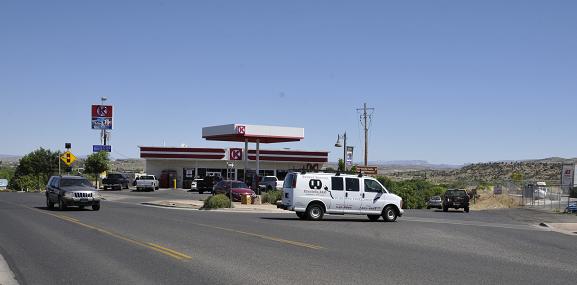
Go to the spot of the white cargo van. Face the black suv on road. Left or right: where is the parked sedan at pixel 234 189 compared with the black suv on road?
right

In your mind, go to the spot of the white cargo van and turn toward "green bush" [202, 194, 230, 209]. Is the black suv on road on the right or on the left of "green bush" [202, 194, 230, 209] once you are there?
left

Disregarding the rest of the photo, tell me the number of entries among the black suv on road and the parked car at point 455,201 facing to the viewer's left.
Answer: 0

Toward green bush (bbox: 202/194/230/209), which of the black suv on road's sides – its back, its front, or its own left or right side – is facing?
left

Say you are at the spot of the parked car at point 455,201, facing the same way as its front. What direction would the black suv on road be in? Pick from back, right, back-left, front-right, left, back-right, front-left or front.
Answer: back-left
